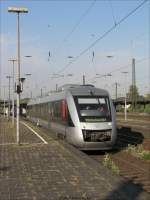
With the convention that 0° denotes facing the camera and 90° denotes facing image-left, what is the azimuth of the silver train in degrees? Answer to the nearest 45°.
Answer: approximately 315°

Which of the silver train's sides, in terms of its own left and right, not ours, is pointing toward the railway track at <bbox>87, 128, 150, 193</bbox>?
front
